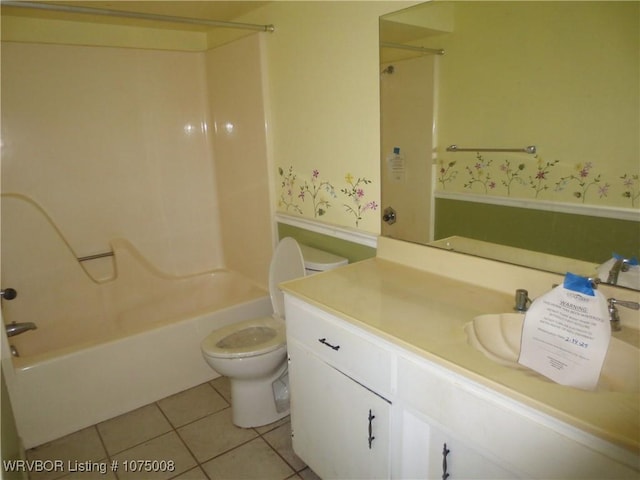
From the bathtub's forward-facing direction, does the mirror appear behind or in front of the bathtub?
in front

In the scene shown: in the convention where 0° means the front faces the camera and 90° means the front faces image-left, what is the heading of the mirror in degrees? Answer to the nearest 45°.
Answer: approximately 45°

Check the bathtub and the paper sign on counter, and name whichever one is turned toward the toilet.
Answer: the bathtub

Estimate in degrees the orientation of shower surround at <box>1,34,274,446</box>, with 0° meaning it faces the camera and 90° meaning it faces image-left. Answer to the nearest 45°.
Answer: approximately 315°

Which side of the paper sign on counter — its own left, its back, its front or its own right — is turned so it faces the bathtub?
right

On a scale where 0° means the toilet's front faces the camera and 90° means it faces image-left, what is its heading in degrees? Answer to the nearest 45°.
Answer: approximately 45°

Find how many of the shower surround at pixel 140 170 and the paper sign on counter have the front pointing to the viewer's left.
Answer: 0

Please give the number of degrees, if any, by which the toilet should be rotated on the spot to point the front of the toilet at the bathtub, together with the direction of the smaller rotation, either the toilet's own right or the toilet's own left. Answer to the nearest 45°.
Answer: approximately 90° to the toilet's own right

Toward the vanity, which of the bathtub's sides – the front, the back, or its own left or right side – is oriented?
front

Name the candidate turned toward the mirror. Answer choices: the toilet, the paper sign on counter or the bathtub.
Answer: the bathtub

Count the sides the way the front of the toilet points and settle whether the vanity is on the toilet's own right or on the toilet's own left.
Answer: on the toilet's own left
